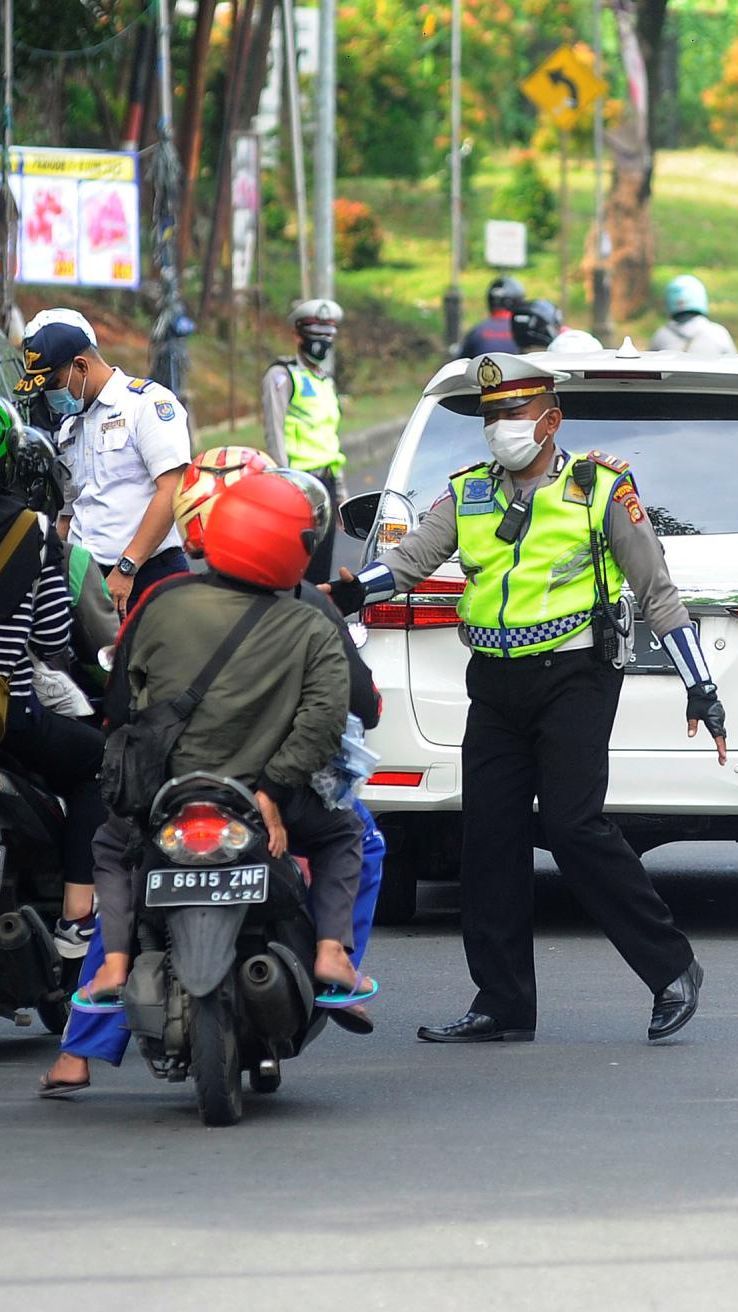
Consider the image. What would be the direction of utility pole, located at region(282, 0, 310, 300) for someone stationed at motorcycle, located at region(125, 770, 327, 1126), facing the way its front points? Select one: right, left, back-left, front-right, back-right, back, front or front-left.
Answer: front

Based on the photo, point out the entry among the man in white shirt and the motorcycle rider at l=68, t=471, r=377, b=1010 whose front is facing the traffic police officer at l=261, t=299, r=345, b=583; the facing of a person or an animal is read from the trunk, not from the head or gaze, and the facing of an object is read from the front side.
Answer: the motorcycle rider

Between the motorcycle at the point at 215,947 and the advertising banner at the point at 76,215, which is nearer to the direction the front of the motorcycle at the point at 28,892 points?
the advertising banner

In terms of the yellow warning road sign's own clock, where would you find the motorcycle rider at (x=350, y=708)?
The motorcycle rider is roughly at 12 o'clock from the yellow warning road sign.

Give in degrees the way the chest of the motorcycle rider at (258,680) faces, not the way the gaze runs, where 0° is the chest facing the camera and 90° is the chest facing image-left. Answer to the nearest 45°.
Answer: approximately 180°

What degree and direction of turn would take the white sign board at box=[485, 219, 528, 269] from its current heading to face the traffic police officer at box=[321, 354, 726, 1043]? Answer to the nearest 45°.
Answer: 0° — it already faces them

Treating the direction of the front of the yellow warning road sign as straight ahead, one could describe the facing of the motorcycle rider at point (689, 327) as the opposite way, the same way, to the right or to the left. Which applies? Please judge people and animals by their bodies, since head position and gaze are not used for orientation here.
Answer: the opposite way

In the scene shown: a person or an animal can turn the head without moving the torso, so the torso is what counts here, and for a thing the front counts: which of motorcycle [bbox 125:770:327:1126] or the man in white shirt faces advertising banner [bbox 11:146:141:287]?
the motorcycle

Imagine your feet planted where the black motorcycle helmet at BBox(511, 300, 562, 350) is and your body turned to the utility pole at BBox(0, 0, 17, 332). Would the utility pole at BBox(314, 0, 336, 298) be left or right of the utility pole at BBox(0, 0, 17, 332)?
right

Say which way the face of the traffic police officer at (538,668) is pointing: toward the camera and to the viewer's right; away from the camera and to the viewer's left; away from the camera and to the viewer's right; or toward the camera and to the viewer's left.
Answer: toward the camera and to the viewer's left

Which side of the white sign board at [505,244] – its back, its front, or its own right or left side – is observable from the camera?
front

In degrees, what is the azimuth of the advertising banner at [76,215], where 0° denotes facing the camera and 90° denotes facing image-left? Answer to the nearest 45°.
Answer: approximately 0°

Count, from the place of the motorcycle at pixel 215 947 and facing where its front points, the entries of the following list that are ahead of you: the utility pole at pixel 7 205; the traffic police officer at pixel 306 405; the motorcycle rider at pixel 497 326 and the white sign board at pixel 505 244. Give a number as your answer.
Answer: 4

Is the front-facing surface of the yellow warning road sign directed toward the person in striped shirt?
yes

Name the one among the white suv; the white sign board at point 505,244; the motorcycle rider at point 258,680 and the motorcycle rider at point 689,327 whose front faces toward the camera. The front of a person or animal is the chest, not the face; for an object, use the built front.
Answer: the white sign board

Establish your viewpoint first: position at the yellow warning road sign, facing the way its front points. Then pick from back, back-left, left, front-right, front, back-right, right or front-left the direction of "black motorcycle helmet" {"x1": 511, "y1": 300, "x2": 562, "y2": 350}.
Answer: front

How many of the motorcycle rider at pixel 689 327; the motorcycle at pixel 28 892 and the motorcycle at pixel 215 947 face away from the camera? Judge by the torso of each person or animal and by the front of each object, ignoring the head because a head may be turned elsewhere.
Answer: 3

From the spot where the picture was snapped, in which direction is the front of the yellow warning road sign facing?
facing the viewer
